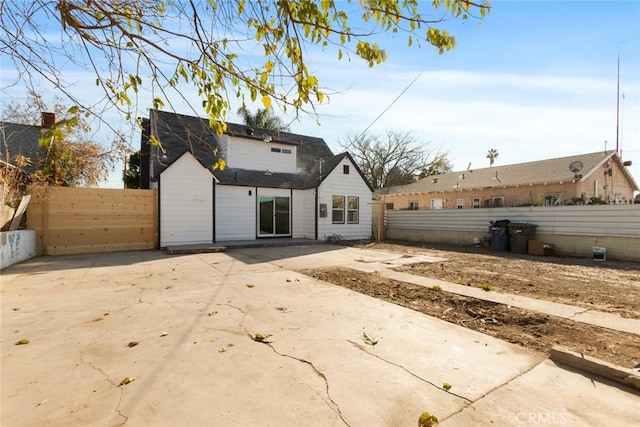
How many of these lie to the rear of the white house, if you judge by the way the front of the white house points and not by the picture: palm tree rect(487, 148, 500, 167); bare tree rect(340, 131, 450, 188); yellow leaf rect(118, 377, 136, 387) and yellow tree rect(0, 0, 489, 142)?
2

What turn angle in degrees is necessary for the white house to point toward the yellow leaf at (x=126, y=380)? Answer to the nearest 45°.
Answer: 0° — it already faces it

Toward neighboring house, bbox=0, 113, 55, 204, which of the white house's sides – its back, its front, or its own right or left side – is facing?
left

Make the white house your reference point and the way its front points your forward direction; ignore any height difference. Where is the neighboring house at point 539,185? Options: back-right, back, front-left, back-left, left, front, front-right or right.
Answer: right

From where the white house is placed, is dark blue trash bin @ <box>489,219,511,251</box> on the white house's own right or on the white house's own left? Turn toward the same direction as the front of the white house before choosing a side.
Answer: on the white house's own right

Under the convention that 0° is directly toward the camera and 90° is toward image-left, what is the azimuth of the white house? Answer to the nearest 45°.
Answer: approximately 180°

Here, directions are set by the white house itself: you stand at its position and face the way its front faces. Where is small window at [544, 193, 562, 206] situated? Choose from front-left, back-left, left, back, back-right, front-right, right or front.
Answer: right

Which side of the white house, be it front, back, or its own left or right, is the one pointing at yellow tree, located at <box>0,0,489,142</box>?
back

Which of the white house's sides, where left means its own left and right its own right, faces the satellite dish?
right

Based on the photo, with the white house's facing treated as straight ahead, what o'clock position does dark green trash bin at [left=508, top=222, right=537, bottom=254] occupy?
The dark green trash bin is roughly at 4 o'clock from the white house.

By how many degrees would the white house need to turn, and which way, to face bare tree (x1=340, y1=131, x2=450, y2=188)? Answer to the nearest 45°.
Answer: approximately 45° to its right
